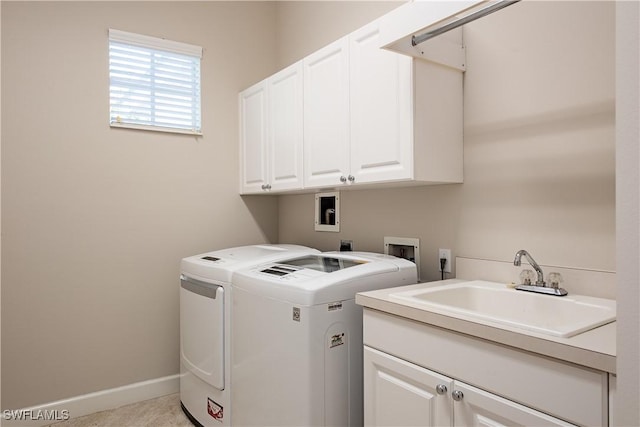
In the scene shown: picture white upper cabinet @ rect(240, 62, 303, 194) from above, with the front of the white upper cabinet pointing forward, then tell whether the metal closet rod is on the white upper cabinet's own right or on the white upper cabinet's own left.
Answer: on the white upper cabinet's own left

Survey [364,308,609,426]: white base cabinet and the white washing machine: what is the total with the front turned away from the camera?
0

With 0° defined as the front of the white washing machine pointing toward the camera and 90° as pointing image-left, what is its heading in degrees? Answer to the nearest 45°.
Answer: approximately 45°

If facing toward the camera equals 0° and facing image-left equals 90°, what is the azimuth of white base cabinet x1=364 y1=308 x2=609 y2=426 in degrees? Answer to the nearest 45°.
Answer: approximately 45°

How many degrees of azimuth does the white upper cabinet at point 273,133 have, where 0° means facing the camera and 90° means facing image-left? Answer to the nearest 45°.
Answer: approximately 45°
